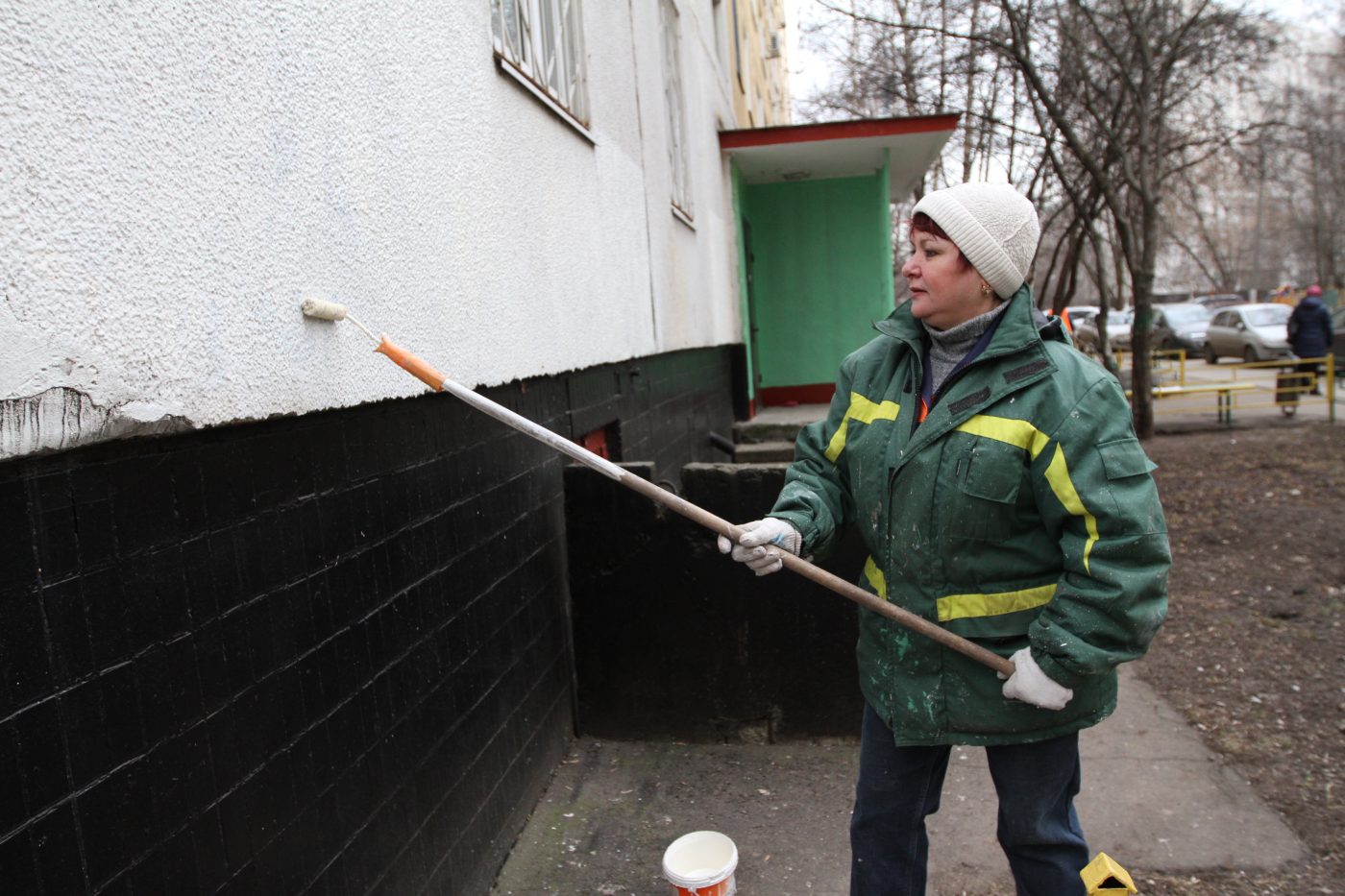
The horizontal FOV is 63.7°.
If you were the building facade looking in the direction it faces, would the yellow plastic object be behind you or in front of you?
in front

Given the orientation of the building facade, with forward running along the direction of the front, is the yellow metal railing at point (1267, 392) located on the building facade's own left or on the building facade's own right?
on the building facade's own left

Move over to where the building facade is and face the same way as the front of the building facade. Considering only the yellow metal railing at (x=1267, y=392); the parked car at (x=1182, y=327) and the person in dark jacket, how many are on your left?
3

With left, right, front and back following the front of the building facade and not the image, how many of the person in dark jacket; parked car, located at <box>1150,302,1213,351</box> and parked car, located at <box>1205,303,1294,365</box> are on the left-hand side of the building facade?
3

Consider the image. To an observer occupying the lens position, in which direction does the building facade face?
facing the viewer and to the right of the viewer

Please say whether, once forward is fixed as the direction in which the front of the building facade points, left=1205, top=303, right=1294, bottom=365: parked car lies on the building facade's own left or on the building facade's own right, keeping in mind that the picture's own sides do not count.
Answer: on the building facade's own left

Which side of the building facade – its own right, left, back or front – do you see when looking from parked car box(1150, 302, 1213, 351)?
left

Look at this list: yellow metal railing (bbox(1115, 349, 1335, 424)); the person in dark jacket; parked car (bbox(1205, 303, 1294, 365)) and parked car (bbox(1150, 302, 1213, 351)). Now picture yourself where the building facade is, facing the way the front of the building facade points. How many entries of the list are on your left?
4

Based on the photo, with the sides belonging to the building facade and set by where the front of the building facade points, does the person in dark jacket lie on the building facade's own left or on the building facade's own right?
on the building facade's own left
